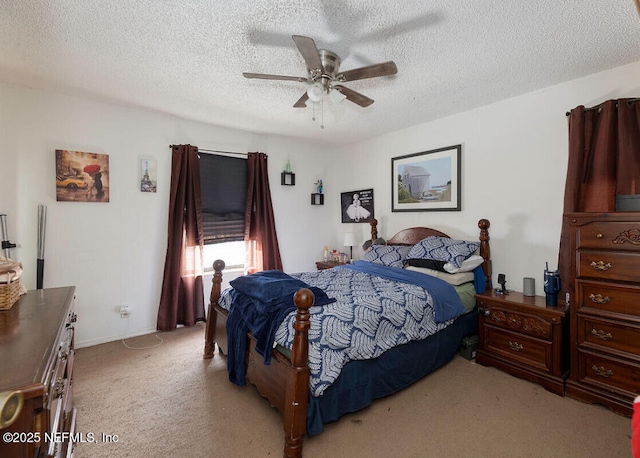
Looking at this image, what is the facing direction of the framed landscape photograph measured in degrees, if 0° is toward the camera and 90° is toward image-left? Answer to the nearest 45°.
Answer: approximately 45°

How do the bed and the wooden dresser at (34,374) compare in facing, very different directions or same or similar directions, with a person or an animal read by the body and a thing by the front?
very different directions

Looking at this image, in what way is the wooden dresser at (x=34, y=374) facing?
to the viewer's right

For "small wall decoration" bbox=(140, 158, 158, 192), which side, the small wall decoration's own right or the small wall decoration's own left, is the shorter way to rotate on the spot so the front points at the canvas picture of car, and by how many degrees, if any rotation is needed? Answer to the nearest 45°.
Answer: approximately 90° to the small wall decoration's own right

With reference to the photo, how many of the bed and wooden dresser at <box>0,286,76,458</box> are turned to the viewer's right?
1

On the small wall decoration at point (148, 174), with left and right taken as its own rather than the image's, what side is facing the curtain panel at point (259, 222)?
left

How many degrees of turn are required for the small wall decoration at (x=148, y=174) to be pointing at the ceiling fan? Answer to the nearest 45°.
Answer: approximately 45° to its left

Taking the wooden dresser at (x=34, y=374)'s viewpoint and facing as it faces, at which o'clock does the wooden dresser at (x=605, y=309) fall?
the wooden dresser at (x=605, y=309) is roughly at 1 o'clock from the wooden dresser at (x=34, y=374).

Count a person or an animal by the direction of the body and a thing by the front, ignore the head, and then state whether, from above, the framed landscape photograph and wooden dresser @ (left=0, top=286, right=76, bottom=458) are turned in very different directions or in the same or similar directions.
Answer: very different directions

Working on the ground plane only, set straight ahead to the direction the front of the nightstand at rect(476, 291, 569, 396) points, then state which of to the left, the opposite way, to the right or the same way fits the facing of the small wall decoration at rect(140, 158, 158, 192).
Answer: to the left
